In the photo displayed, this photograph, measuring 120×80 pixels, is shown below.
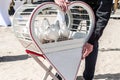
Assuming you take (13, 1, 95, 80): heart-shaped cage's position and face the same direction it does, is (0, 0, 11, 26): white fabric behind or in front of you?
behind

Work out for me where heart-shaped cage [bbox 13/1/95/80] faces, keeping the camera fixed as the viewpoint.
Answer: facing the viewer and to the right of the viewer
